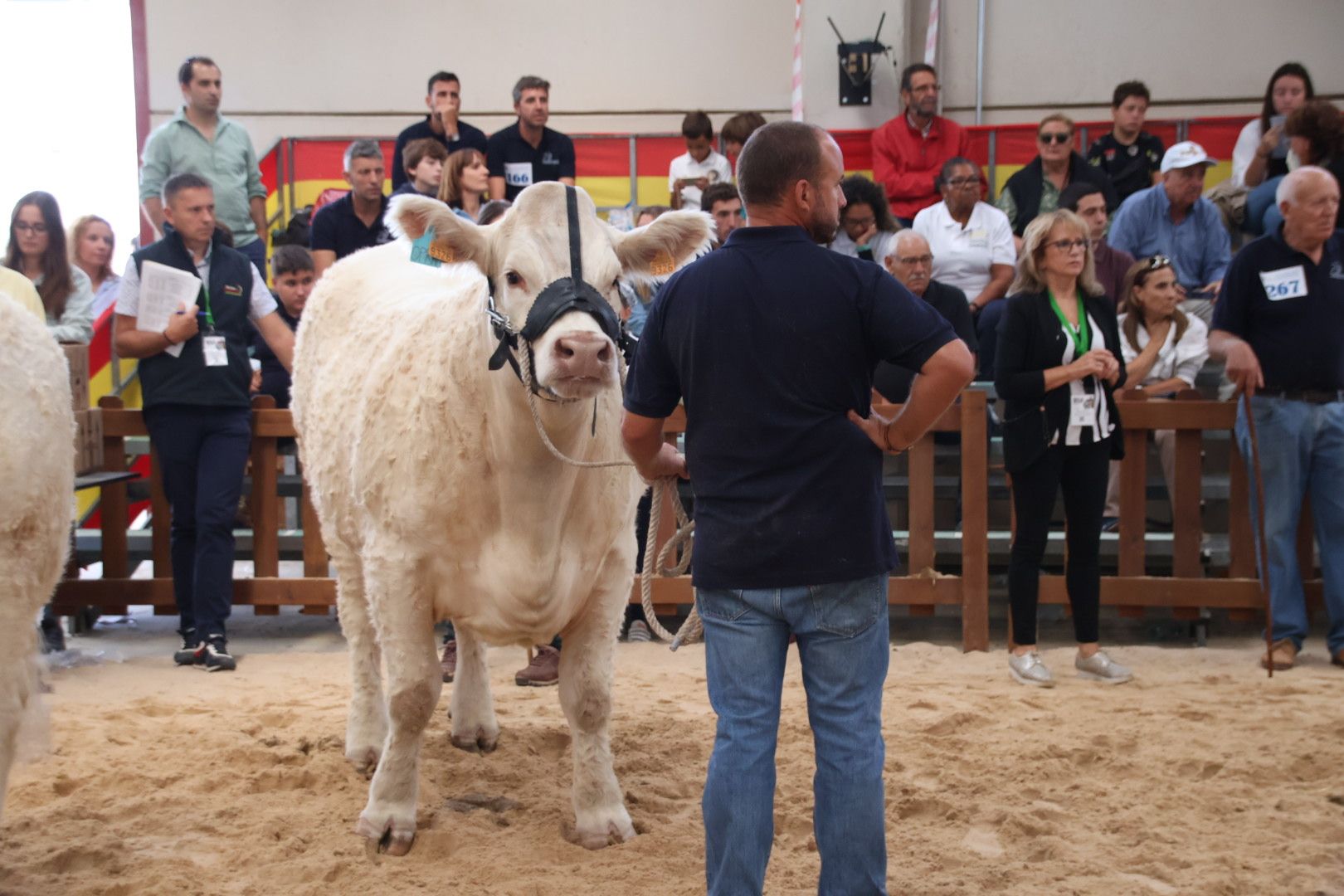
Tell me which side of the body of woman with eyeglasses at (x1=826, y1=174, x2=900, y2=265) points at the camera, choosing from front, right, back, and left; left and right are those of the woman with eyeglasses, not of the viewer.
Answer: front

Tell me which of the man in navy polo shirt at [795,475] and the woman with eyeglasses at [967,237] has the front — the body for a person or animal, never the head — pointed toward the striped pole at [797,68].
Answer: the man in navy polo shirt

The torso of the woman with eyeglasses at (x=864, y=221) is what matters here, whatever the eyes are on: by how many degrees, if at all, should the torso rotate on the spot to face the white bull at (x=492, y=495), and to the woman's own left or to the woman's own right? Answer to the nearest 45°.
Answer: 0° — they already face it

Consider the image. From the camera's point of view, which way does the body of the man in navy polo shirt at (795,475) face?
away from the camera

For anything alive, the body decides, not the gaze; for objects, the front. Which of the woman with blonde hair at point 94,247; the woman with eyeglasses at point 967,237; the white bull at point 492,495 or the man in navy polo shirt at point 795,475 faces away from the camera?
the man in navy polo shirt

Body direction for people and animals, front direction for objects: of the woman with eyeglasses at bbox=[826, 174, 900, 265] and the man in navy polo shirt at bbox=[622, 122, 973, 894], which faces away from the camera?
the man in navy polo shirt

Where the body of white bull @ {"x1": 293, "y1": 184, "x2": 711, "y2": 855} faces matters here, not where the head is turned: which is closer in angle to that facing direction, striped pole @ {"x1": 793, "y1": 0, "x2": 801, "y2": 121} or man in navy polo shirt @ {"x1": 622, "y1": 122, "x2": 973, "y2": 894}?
the man in navy polo shirt

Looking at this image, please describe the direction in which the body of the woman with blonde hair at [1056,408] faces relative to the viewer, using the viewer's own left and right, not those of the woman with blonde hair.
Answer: facing the viewer and to the right of the viewer

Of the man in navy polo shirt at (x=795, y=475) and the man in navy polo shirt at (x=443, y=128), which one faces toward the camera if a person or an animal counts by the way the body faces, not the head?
the man in navy polo shirt at (x=443, y=128)

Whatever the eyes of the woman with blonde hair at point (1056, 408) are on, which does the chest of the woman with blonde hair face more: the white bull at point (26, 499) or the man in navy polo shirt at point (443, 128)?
the white bull

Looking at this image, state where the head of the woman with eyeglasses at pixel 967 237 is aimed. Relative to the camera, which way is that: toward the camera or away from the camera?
toward the camera

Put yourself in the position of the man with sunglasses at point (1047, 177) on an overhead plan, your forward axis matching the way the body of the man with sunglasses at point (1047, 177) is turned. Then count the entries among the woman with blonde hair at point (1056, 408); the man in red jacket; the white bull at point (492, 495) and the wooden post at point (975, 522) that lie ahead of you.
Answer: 3

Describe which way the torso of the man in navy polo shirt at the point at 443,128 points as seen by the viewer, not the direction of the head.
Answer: toward the camera

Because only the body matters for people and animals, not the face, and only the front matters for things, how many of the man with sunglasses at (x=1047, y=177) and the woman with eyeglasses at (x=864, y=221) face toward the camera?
2

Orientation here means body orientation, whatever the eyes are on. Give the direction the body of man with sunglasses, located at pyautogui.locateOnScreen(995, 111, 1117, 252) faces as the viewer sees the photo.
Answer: toward the camera

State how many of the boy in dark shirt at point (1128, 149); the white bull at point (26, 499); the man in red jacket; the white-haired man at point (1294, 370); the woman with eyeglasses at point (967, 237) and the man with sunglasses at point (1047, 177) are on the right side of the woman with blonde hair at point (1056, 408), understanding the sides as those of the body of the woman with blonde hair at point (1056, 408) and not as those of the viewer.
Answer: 1

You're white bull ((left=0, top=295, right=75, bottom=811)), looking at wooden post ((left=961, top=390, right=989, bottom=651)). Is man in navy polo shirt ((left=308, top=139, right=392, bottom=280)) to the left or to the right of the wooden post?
left
